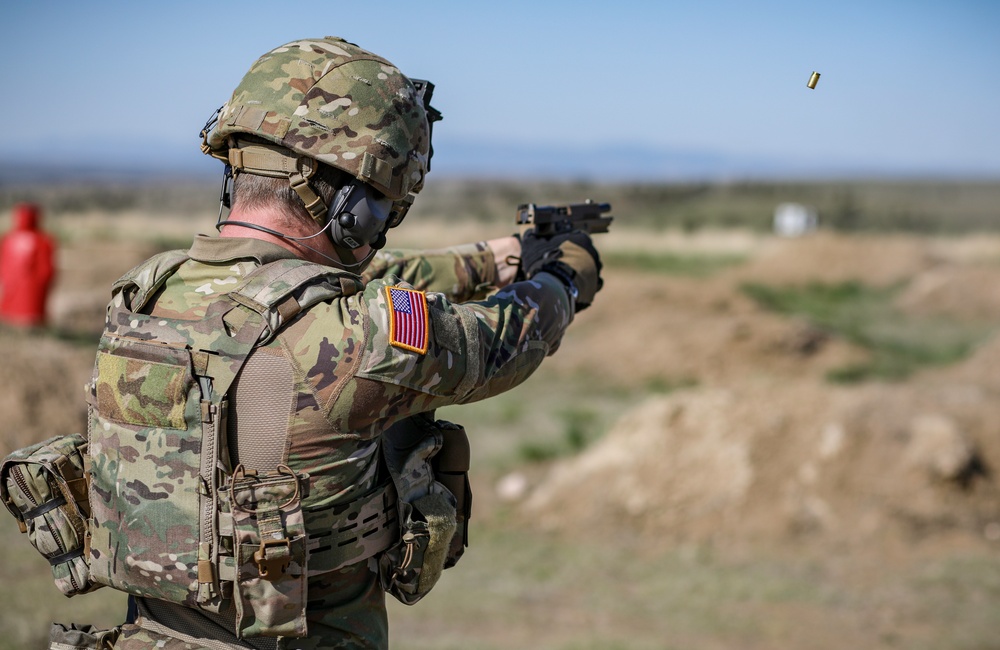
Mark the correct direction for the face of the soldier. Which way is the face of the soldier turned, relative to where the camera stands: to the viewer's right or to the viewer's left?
to the viewer's right

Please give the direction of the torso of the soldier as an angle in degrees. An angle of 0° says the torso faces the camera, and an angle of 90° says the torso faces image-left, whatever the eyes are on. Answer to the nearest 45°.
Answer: approximately 225°
